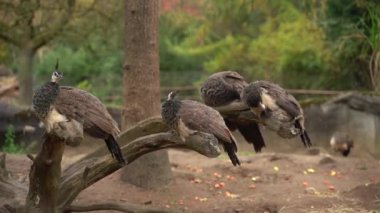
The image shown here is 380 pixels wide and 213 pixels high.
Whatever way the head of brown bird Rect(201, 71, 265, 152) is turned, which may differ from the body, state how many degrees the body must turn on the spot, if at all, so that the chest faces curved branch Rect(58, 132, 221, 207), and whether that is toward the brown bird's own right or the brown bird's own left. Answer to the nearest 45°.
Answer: approximately 45° to the brown bird's own left

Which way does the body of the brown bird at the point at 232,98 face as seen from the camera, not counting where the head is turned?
to the viewer's left

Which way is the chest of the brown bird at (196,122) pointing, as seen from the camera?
to the viewer's left

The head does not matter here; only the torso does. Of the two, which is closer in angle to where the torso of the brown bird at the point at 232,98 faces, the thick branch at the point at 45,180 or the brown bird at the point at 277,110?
the thick branch

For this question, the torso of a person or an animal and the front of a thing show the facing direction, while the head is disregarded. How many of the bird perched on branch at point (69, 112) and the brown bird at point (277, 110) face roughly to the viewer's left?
2

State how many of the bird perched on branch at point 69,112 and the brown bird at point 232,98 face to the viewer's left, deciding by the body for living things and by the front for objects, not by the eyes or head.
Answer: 2

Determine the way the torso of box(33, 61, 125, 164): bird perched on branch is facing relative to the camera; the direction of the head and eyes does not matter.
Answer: to the viewer's left

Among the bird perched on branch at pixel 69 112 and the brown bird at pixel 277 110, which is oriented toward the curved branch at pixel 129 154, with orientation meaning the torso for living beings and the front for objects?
the brown bird

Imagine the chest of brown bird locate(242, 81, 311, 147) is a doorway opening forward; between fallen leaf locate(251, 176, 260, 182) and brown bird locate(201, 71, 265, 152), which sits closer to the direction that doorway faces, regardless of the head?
the brown bird

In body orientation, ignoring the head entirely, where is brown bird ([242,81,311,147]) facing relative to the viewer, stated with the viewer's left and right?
facing to the left of the viewer
